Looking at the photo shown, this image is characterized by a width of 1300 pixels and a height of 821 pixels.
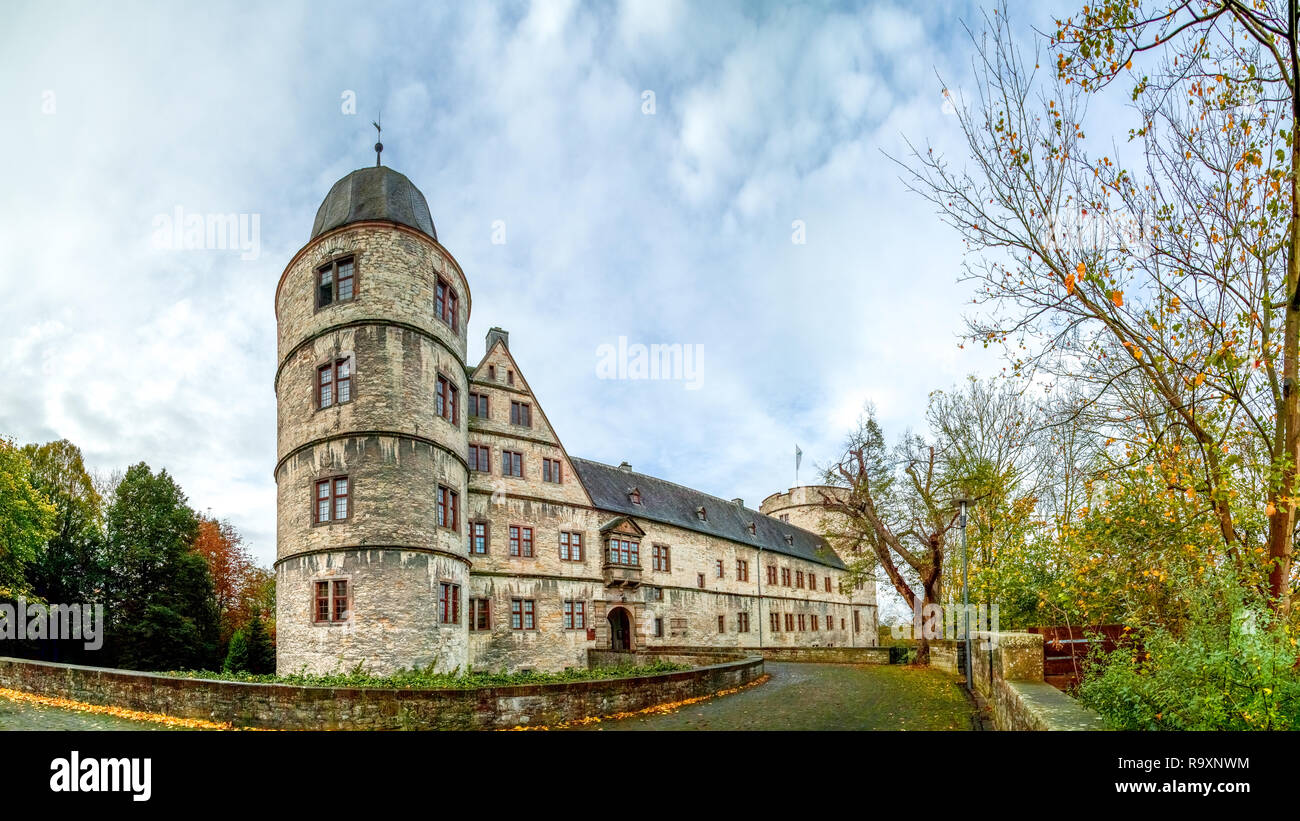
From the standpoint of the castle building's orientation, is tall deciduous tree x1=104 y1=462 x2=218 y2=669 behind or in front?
behind

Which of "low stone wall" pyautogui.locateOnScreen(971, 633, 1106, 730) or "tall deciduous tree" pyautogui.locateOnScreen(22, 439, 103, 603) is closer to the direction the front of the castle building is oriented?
the low stone wall

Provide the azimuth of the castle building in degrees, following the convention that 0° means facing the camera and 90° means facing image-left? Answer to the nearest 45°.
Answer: approximately 315°

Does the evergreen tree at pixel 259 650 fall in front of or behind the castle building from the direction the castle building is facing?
behind

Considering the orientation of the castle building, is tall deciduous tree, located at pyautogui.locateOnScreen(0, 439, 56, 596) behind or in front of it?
behind

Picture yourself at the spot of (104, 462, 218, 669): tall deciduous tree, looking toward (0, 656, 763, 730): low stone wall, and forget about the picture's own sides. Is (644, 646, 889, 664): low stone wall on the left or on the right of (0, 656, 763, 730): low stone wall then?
left
